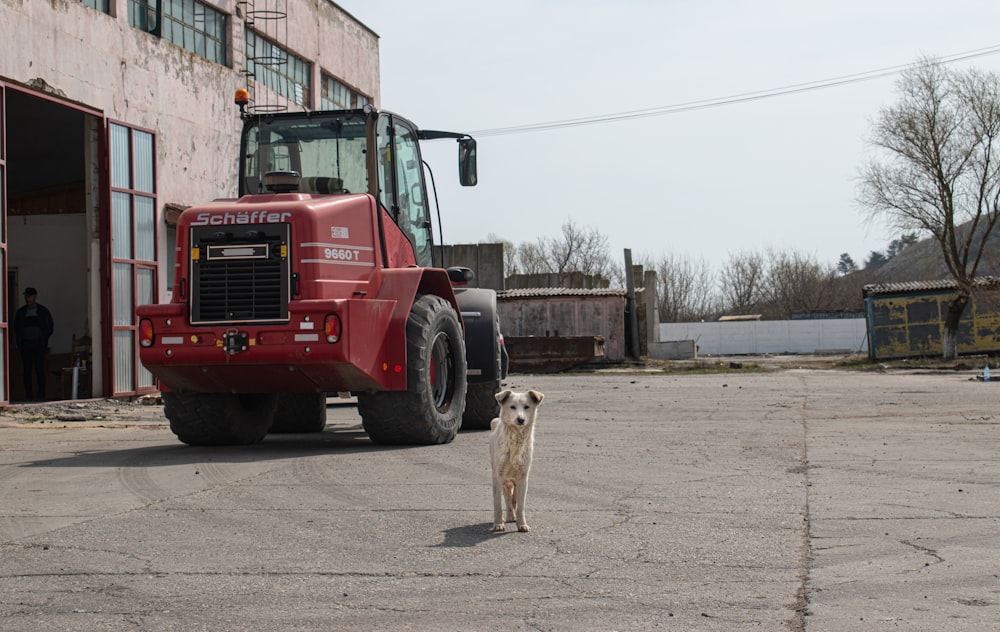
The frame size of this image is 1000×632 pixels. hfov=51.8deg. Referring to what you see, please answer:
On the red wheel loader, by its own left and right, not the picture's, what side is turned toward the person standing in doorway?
left

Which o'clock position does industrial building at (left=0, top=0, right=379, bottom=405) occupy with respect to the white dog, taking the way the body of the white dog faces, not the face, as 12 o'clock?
The industrial building is roughly at 5 o'clock from the white dog.

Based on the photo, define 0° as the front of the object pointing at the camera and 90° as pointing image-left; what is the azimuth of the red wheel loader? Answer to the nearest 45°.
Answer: approximately 225°

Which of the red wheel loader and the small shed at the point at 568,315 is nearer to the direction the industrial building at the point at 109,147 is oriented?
the red wheel loader

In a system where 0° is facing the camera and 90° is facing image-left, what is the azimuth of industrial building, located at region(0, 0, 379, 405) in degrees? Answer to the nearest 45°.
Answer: approximately 315°

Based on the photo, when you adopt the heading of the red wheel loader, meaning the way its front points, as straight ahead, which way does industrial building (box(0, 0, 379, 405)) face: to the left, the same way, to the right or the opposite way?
to the right

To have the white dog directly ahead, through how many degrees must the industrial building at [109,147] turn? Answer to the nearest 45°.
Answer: approximately 45° to its right

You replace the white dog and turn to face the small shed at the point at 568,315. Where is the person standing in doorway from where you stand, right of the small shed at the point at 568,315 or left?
left

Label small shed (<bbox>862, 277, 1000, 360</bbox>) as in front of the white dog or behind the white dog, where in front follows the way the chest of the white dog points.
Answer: behind
